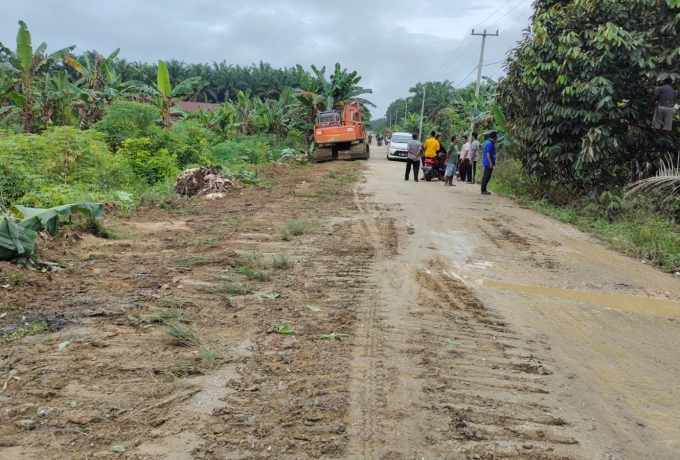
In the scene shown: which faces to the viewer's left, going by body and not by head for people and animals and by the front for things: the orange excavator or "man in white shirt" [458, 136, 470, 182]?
the man in white shirt

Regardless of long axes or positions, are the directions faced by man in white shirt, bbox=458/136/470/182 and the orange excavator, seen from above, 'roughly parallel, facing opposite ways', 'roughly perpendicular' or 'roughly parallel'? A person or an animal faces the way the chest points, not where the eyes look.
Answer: roughly perpendicular

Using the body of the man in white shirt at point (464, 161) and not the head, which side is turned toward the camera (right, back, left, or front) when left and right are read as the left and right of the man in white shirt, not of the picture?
left

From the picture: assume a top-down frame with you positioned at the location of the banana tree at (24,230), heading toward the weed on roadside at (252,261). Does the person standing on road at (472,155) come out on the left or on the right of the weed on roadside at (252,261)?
left

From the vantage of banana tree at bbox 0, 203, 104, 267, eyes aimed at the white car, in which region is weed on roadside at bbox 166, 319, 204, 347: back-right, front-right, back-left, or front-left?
back-right

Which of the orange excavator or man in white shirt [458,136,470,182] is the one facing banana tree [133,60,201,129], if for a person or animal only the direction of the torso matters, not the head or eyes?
the man in white shirt

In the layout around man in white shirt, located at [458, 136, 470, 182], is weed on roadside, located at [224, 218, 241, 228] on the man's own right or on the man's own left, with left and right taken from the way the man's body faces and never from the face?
on the man's own left

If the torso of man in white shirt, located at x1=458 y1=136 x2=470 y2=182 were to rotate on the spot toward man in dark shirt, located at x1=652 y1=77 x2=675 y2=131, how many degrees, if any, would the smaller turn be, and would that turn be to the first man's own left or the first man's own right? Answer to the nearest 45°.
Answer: approximately 135° to the first man's own left
